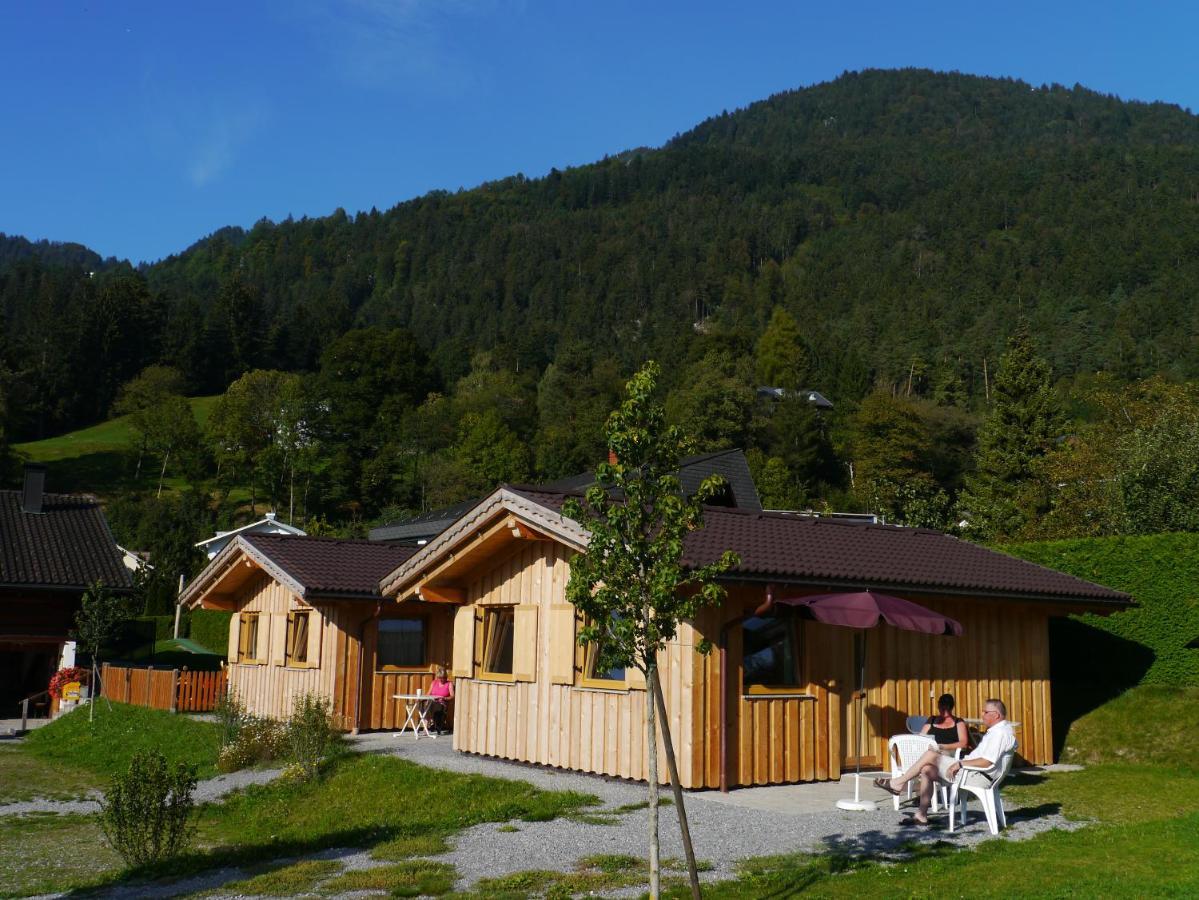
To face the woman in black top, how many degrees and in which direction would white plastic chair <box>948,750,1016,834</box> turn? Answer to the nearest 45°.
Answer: approximately 90° to its right

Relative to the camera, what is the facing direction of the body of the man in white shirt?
to the viewer's left

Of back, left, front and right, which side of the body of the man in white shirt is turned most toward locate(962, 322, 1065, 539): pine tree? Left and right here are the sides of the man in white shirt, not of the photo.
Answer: right

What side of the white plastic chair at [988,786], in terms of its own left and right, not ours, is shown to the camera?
left

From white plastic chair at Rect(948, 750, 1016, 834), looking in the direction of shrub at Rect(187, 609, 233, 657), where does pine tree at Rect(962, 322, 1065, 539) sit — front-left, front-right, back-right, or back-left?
front-right

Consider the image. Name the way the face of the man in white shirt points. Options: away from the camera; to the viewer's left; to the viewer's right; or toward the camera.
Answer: to the viewer's left
